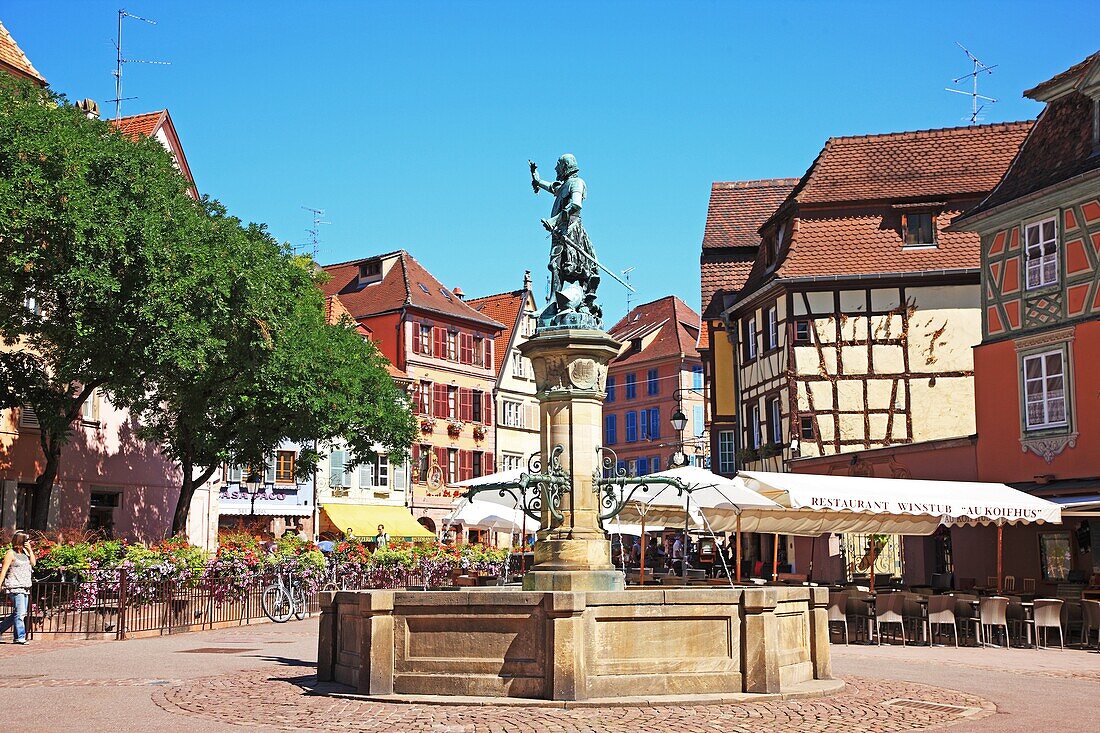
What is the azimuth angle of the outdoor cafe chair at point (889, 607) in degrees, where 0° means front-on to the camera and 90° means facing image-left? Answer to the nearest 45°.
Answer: approximately 180°

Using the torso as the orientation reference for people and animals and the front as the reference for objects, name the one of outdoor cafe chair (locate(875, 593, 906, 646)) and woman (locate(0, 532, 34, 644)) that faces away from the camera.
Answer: the outdoor cafe chair

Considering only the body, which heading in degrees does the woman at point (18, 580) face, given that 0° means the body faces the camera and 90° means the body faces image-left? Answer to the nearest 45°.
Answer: approximately 315°

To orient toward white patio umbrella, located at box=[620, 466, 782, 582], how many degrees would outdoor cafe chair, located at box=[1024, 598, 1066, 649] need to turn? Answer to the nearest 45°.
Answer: approximately 90° to its left

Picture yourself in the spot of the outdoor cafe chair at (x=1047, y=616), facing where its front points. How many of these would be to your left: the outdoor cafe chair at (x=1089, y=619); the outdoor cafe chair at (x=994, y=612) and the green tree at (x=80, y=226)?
2

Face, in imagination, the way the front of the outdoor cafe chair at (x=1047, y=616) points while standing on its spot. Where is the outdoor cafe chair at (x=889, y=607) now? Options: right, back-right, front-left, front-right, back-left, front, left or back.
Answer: left

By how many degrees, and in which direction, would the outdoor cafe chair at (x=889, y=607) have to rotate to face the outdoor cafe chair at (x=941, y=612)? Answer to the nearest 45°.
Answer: approximately 90° to its right

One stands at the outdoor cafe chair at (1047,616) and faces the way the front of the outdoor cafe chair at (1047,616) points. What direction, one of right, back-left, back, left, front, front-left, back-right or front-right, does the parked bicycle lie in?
left

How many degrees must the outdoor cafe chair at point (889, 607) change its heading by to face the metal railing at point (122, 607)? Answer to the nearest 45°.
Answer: approximately 90° to its left

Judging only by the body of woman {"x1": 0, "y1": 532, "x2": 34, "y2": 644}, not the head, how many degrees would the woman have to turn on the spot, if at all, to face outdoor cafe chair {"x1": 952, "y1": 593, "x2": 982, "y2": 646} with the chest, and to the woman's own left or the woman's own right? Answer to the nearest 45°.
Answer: approximately 45° to the woman's own left

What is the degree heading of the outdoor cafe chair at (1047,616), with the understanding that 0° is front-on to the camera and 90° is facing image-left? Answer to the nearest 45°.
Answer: approximately 180°

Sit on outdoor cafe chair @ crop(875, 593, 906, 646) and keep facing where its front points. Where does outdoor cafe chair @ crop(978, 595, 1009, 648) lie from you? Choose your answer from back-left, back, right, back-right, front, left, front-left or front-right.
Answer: right

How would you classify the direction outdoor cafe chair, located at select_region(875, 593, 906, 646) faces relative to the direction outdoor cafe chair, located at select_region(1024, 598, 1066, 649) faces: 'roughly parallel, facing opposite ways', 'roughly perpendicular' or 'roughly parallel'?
roughly parallel
